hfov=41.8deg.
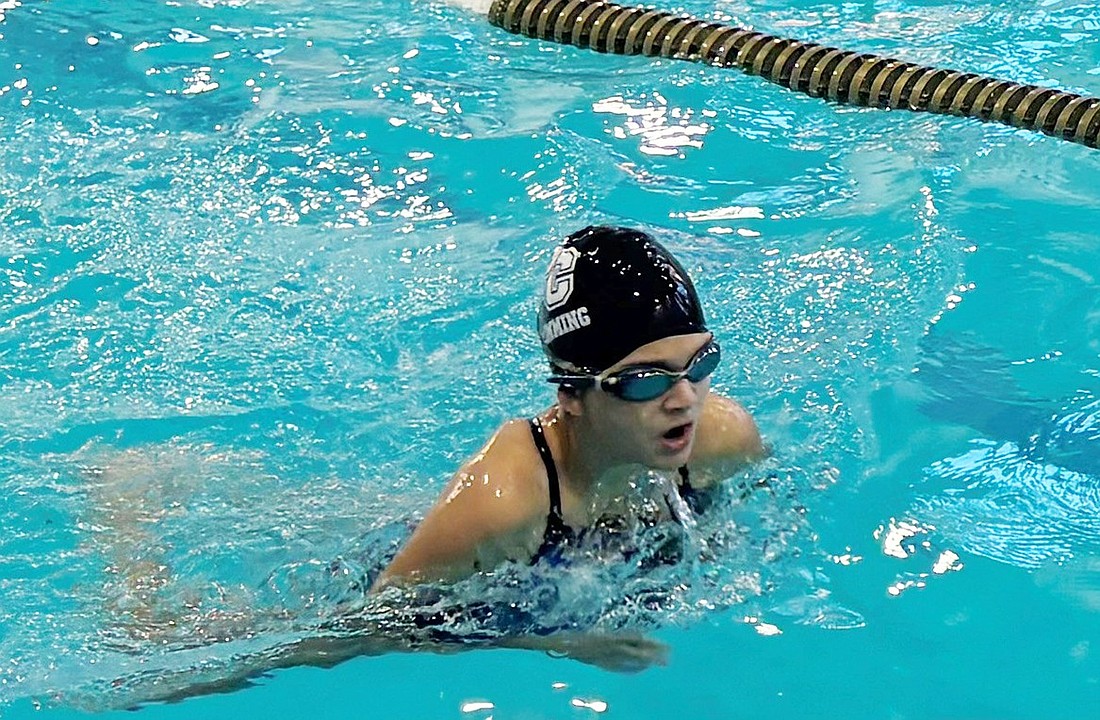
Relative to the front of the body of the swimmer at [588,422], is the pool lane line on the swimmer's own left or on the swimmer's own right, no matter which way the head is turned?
on the swimmer's own left

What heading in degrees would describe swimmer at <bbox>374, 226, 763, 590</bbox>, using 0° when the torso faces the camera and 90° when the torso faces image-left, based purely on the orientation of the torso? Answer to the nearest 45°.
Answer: approximately 315°
